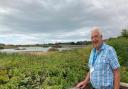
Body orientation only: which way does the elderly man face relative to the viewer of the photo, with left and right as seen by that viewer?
facing the viewer and to the left of the viewer
